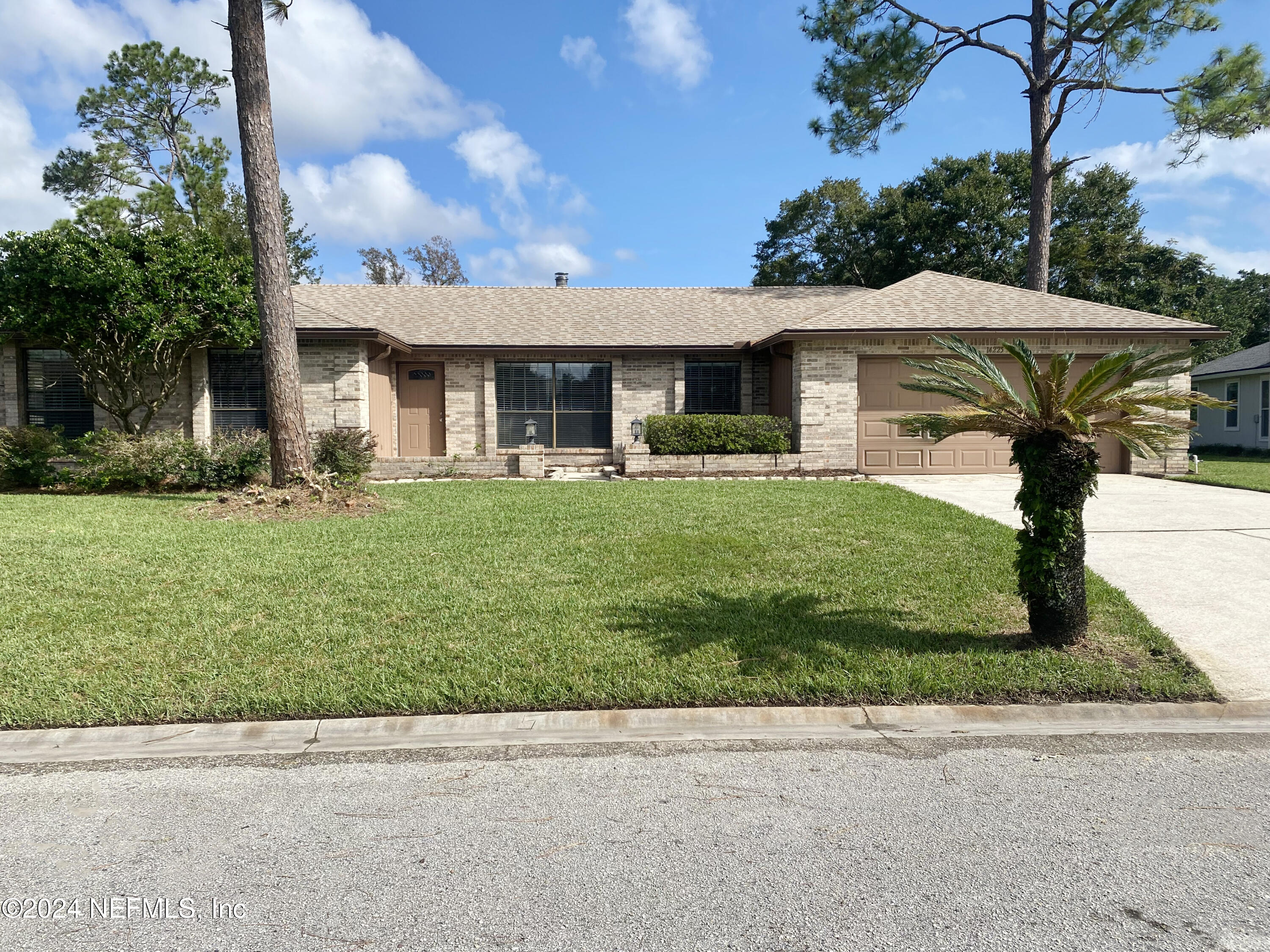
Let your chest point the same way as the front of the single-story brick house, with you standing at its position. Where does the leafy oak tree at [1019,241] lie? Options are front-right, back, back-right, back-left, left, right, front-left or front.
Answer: back-left

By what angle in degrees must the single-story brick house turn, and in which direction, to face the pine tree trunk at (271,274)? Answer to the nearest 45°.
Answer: approximately 45° to its right

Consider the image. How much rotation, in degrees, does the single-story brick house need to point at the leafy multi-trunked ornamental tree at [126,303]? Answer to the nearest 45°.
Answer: approximately 45° to its right

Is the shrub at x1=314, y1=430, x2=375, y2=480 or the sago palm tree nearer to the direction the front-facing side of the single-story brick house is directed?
the sago palm tree

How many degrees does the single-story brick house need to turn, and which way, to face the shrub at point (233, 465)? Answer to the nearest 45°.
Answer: approximately 45° to its right

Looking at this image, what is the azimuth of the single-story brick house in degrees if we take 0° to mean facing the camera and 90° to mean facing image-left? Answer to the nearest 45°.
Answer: approximately 0°

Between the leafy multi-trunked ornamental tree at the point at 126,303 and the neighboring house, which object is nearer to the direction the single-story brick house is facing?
the leafy multi-trunked ornamental tree

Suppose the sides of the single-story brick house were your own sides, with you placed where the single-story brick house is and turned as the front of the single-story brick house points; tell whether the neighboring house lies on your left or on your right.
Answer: on your left

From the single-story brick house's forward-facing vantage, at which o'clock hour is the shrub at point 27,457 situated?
The shrub is roughly at 2 o'clock from the single-story brick house.
